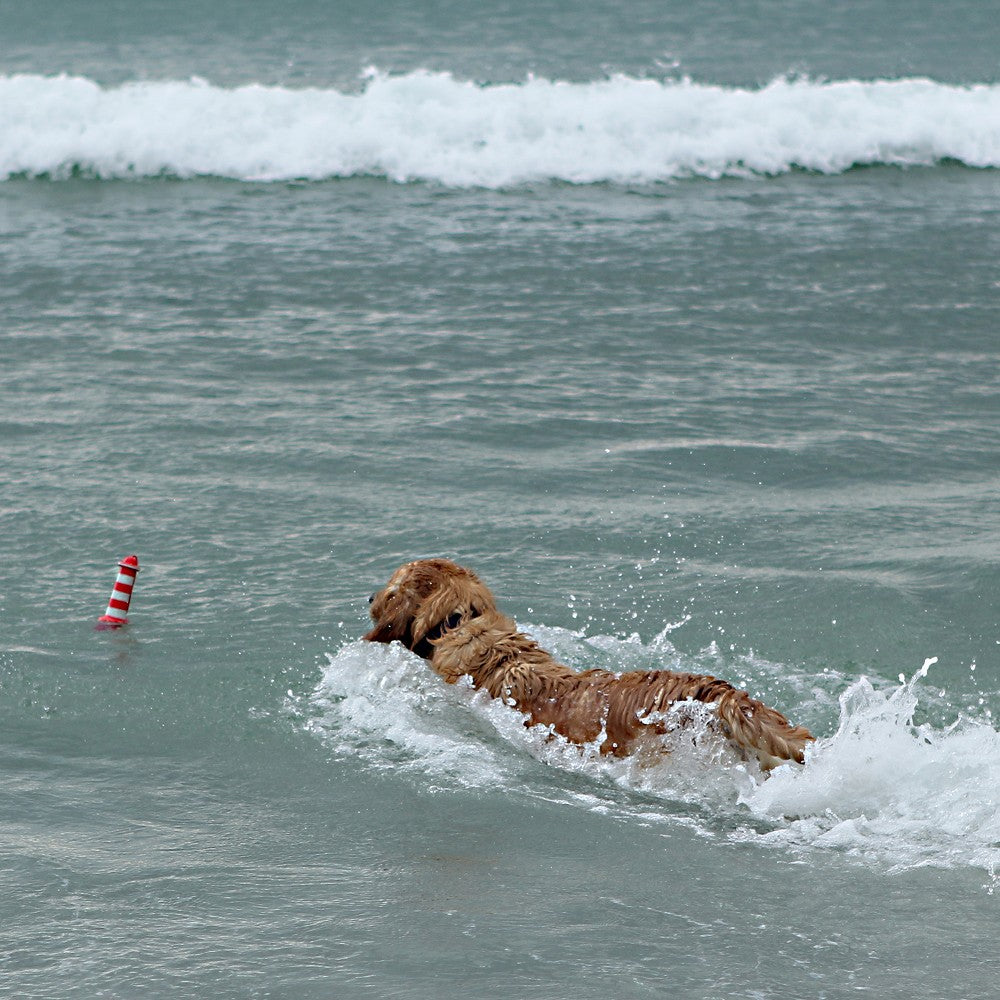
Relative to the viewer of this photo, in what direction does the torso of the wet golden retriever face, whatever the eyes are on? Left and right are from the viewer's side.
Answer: facing away from the viewer and to the left of the viewer

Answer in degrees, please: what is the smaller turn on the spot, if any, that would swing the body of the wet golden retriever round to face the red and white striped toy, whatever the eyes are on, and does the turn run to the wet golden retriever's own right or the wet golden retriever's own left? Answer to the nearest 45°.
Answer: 0° — it already faces it
